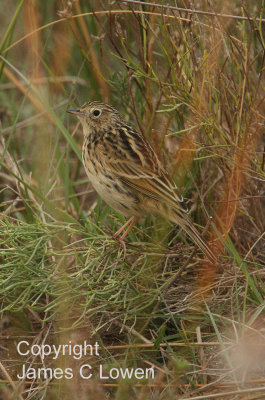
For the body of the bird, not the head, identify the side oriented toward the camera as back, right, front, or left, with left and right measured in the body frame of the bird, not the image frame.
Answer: left
